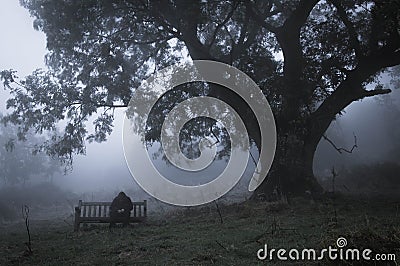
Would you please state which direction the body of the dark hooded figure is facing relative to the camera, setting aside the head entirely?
toward the camera
